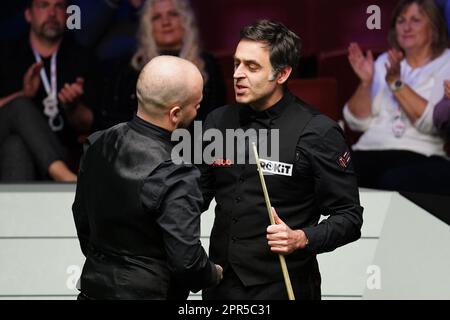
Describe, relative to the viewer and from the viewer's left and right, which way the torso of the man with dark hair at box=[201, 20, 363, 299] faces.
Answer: facing the viewer and to the left of the viewer

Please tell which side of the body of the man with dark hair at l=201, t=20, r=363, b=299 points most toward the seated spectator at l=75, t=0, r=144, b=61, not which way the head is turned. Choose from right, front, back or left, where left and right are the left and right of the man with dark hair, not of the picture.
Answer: right

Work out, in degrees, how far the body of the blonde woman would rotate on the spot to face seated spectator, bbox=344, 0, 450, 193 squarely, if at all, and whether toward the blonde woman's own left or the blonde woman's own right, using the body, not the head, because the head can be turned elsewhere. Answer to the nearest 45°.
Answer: approximately 90° to the blonde woman's own left

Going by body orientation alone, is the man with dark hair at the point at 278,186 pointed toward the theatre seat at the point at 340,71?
no

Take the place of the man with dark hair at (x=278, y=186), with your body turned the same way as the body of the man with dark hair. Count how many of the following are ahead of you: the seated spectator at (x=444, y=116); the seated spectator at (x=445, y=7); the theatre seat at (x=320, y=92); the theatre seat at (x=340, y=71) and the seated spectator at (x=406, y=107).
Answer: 0

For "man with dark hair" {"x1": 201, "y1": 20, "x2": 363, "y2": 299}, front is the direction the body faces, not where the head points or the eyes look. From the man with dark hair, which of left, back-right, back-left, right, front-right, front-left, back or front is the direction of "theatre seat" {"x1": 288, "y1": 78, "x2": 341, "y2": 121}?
back-right

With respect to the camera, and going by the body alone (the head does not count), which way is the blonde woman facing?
toward the camera

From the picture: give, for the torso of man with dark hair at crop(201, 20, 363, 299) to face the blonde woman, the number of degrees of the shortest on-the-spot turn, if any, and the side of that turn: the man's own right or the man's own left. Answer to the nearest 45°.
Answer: approximately 135° to the man's own right

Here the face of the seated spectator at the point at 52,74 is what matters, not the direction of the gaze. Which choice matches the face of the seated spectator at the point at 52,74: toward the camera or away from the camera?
toward the camera

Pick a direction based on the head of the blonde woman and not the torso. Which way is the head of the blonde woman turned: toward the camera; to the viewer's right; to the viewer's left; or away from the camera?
toward the camera

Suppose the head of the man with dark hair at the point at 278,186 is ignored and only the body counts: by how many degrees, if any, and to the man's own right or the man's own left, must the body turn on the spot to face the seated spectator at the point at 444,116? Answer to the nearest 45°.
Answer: approximately 180°

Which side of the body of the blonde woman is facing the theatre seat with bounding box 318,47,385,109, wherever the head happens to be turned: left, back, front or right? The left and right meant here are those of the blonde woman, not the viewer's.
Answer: left

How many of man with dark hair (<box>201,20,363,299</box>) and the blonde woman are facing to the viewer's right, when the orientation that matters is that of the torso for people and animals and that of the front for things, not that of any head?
0

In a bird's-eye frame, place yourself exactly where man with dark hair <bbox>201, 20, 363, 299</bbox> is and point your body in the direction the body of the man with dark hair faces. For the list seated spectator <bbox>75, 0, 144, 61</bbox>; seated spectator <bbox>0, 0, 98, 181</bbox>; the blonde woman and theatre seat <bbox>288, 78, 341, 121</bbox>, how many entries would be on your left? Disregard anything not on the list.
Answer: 0

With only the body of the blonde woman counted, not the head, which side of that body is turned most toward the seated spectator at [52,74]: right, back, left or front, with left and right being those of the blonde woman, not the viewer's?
right

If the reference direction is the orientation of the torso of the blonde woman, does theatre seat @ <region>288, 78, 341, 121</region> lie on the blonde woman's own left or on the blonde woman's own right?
on the blonde woman's own left
